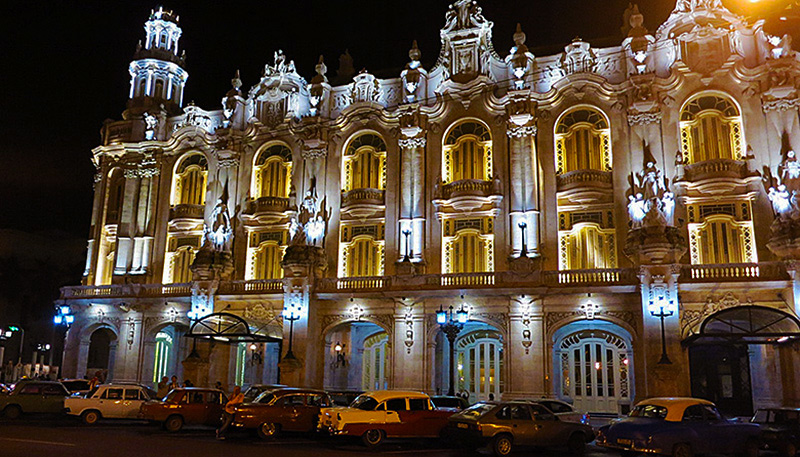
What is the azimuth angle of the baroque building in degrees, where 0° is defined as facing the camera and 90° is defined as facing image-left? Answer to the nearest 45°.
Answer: approximately 45°

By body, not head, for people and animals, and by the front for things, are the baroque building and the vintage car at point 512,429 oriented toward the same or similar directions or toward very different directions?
very different directions

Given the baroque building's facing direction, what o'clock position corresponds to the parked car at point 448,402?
The parked car is roughly at 11 o'clock from the baroque building.

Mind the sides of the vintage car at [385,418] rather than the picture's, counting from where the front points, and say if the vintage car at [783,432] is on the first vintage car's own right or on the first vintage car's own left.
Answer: on the first vintage car's own left

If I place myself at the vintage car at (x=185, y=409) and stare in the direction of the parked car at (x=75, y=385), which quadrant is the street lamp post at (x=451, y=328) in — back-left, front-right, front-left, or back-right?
back-right

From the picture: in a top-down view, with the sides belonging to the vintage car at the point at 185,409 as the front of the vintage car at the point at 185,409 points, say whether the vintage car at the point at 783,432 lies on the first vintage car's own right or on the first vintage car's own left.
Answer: on the first vintage car's own left

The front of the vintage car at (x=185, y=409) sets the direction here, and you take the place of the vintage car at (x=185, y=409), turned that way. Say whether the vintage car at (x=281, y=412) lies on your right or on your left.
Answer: on your left

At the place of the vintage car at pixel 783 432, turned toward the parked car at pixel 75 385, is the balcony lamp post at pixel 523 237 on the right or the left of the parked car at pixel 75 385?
right

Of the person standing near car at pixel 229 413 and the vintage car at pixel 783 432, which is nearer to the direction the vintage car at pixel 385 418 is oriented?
the person standing near car

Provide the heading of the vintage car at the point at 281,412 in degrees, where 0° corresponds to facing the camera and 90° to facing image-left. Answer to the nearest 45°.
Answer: approximately 45°
